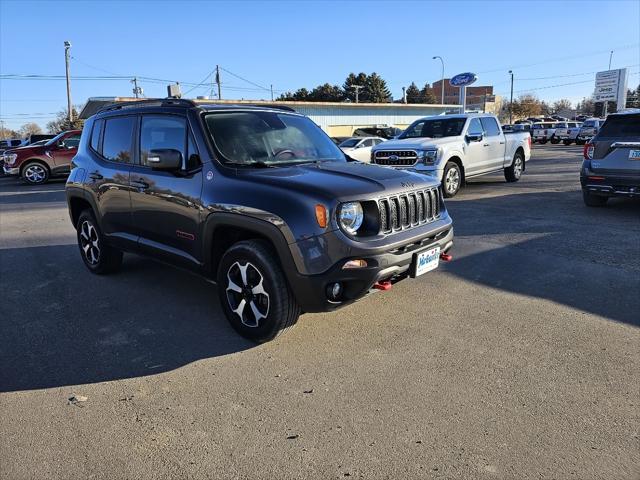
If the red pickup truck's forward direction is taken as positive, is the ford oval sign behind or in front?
behind

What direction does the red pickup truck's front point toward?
to the viewer's left

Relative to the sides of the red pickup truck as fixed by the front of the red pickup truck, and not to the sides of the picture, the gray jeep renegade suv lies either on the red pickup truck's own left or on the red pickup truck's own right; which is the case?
on the red pickup truck's own left

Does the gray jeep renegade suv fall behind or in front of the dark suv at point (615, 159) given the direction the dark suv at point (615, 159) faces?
behind

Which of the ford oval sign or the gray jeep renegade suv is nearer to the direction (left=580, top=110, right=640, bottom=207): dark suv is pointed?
the ford oval sign

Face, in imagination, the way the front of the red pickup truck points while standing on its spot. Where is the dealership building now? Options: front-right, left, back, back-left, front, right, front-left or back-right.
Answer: back-right

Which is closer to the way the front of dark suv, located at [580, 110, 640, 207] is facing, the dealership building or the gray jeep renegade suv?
the dealership building

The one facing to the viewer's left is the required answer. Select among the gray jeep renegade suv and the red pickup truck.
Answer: the red pickup truck

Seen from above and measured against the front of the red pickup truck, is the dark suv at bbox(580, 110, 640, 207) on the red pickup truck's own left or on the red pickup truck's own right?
on the red pickup truck's own left

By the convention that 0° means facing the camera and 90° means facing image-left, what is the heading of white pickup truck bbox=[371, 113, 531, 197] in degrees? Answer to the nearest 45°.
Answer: approximately 45°

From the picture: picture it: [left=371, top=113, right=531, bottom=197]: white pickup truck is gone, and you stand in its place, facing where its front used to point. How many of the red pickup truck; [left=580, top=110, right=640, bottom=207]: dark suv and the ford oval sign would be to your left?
1

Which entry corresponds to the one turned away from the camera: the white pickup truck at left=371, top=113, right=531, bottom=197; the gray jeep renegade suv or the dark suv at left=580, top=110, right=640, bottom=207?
the dark suv

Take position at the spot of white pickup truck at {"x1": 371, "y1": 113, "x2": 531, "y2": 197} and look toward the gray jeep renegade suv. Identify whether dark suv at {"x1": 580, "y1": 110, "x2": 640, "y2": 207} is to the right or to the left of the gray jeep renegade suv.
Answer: left

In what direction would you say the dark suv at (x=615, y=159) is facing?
away from the camera
